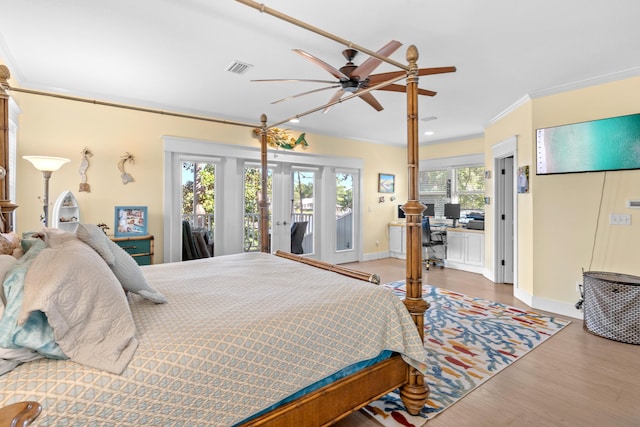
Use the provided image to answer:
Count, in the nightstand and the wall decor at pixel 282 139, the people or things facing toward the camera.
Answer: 2

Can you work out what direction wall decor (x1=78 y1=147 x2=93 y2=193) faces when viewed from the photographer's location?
facing the viewer

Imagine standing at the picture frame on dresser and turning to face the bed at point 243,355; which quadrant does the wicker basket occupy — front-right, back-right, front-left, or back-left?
front-left

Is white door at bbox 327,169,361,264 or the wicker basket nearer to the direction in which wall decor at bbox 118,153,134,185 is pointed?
the wicker basket

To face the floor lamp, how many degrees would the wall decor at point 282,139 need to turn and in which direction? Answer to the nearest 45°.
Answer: approximately 45° to its right

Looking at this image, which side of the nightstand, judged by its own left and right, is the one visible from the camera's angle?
front

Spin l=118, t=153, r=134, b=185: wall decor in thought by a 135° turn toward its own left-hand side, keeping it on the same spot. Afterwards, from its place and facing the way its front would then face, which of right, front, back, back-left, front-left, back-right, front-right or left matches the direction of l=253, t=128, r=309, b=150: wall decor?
front-right

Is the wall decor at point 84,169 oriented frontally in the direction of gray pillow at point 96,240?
yes

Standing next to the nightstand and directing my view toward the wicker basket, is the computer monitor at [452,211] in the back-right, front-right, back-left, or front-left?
front-left

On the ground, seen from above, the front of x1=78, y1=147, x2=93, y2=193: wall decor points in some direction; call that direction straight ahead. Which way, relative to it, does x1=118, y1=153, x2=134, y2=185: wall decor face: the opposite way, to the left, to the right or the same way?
the same way

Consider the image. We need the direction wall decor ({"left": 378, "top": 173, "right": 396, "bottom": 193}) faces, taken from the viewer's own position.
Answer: facing the viewer and to the right of the viewer

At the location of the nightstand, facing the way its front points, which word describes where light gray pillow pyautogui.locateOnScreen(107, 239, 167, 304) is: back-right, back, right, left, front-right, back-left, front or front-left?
front

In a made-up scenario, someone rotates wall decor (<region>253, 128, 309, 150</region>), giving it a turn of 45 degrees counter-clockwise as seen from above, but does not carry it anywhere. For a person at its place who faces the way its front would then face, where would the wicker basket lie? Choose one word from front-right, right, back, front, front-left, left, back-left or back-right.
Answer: front

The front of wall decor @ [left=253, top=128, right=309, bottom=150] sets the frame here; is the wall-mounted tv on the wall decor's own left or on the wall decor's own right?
on the wall decor's own left

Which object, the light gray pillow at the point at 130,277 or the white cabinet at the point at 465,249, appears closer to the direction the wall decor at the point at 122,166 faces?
the light gray pillow

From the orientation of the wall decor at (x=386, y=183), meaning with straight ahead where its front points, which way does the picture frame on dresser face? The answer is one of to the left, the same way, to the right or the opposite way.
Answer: the same way
